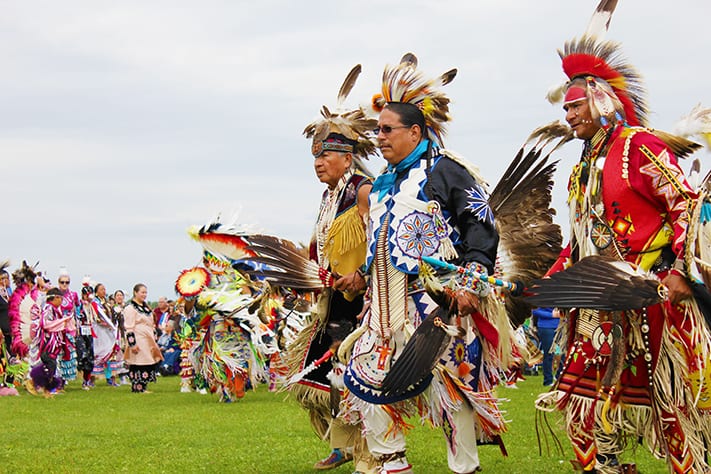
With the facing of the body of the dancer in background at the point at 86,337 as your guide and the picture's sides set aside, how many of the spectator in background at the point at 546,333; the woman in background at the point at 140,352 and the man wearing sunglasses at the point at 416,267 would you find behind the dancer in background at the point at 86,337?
0

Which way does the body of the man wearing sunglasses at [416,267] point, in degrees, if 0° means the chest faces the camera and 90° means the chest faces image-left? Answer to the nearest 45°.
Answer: approximately 45°

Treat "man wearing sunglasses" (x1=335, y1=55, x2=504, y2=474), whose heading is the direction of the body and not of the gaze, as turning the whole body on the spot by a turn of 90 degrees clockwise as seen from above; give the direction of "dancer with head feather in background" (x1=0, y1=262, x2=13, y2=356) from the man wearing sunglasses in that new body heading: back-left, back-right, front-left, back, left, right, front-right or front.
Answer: front

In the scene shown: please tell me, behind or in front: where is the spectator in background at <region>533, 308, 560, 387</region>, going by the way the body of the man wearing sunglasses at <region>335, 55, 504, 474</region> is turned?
behind

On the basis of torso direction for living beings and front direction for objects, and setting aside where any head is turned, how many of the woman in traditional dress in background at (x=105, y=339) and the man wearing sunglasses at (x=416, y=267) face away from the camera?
0

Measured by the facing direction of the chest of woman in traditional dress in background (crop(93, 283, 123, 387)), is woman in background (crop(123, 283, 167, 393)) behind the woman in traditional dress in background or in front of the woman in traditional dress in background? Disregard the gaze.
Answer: in front

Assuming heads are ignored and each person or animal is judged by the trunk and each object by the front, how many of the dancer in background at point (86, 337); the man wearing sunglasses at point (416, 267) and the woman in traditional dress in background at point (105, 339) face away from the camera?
0

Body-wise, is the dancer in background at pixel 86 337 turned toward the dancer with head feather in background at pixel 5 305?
no

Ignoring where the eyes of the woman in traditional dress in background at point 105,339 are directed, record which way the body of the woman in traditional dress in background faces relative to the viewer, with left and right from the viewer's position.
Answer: facing the viewer and to the right of the viewer

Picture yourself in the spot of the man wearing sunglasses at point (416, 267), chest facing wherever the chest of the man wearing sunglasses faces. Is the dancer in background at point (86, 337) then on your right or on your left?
on your right

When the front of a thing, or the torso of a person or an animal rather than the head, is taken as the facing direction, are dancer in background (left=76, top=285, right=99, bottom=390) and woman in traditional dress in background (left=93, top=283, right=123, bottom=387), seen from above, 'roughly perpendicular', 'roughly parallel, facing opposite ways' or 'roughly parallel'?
roughly parallel

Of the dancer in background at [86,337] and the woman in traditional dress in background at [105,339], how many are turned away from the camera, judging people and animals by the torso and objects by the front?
0

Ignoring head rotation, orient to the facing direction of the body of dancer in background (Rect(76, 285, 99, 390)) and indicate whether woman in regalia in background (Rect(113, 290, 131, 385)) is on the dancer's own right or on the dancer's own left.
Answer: on the dancer's own left

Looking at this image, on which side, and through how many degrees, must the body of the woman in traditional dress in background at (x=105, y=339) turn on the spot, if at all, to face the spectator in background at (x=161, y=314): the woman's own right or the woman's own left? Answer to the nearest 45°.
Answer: approximately 135° to the woman's own left
